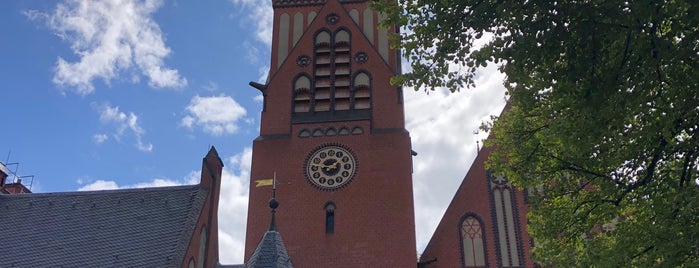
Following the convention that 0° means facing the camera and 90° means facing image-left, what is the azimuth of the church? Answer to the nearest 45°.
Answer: approximately 0°

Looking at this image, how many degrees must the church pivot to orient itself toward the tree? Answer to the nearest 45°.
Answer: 0° — it already faces it
